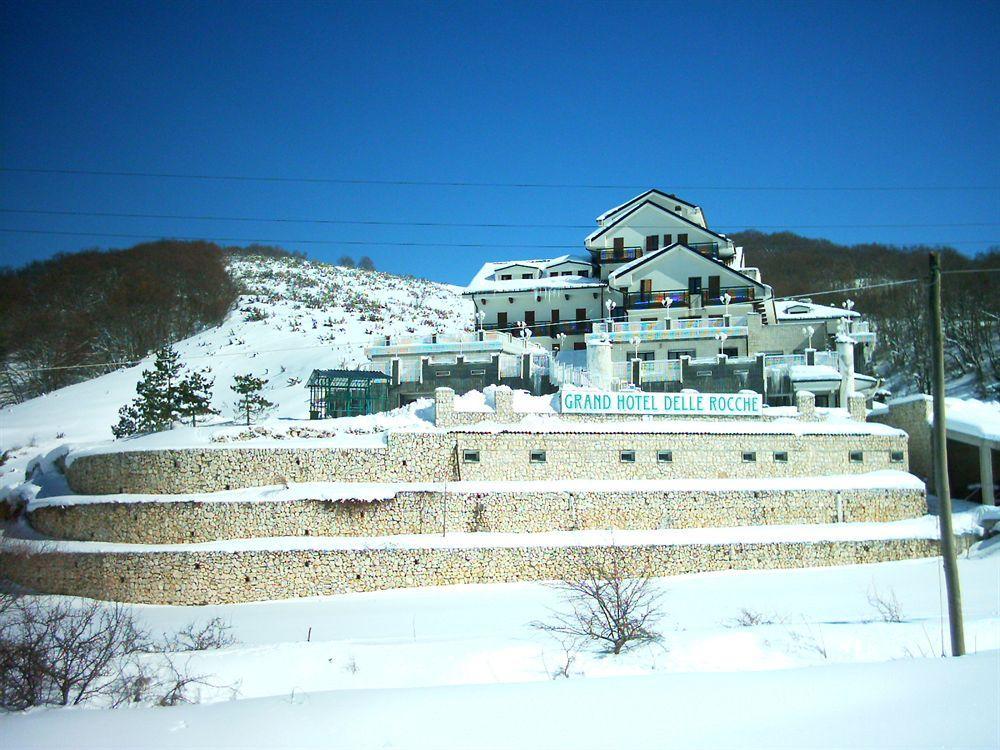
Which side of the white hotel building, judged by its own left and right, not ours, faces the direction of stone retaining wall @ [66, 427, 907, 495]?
front

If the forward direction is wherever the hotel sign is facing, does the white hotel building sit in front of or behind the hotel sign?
behind

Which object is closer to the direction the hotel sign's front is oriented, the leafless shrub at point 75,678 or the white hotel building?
the leafless shrub

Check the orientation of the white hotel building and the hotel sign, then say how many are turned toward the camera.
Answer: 2

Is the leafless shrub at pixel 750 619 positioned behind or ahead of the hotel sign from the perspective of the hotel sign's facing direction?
ahead

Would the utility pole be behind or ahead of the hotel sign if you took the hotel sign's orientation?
ahead

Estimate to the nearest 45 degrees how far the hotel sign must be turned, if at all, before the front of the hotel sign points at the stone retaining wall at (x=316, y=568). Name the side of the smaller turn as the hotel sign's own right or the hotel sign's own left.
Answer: approximately 45° to the hotel sign's own right

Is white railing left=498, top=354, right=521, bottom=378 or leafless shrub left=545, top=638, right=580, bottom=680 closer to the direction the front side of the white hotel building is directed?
the leafless shrub

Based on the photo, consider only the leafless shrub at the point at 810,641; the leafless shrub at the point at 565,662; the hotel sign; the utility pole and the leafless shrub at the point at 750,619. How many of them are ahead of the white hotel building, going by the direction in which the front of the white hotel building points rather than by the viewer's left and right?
5

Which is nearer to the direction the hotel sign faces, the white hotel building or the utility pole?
the utility pole

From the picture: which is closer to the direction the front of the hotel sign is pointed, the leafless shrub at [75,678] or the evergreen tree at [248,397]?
the leafless shrub

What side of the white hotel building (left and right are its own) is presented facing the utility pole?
front
